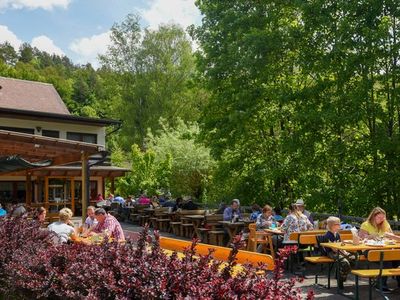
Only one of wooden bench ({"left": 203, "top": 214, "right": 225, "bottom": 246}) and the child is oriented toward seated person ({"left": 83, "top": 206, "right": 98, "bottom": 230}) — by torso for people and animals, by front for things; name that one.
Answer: the wooden bench

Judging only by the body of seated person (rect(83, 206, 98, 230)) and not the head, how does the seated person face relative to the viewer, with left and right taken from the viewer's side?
facing the viewer and to the left of the viewer

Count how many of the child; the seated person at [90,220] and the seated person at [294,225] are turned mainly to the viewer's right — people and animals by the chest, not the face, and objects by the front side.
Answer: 1

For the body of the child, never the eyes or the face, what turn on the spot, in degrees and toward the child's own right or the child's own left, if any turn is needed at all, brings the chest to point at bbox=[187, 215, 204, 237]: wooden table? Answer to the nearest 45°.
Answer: approximately 135° to the child's own left

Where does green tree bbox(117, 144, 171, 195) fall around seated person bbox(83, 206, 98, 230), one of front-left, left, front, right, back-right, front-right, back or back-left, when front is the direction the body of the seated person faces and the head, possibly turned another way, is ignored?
back-right

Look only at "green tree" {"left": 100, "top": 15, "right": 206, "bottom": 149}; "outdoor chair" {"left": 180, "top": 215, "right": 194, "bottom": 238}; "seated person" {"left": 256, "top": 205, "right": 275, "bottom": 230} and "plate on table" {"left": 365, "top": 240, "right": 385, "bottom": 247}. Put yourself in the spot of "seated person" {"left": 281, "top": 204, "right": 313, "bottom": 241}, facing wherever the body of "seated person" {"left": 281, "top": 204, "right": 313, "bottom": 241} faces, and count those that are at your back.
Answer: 1

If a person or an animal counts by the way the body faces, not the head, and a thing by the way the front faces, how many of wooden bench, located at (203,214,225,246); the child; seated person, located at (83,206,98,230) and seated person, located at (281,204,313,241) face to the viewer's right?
1

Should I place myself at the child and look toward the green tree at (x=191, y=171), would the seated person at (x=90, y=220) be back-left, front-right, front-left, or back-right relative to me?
front-left

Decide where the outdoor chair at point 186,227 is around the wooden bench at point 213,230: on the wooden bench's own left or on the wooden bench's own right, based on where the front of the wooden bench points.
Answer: on the wooden bench's own right

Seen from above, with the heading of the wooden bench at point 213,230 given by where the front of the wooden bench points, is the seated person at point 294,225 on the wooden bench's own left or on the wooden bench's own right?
on the wooden bench's own left
